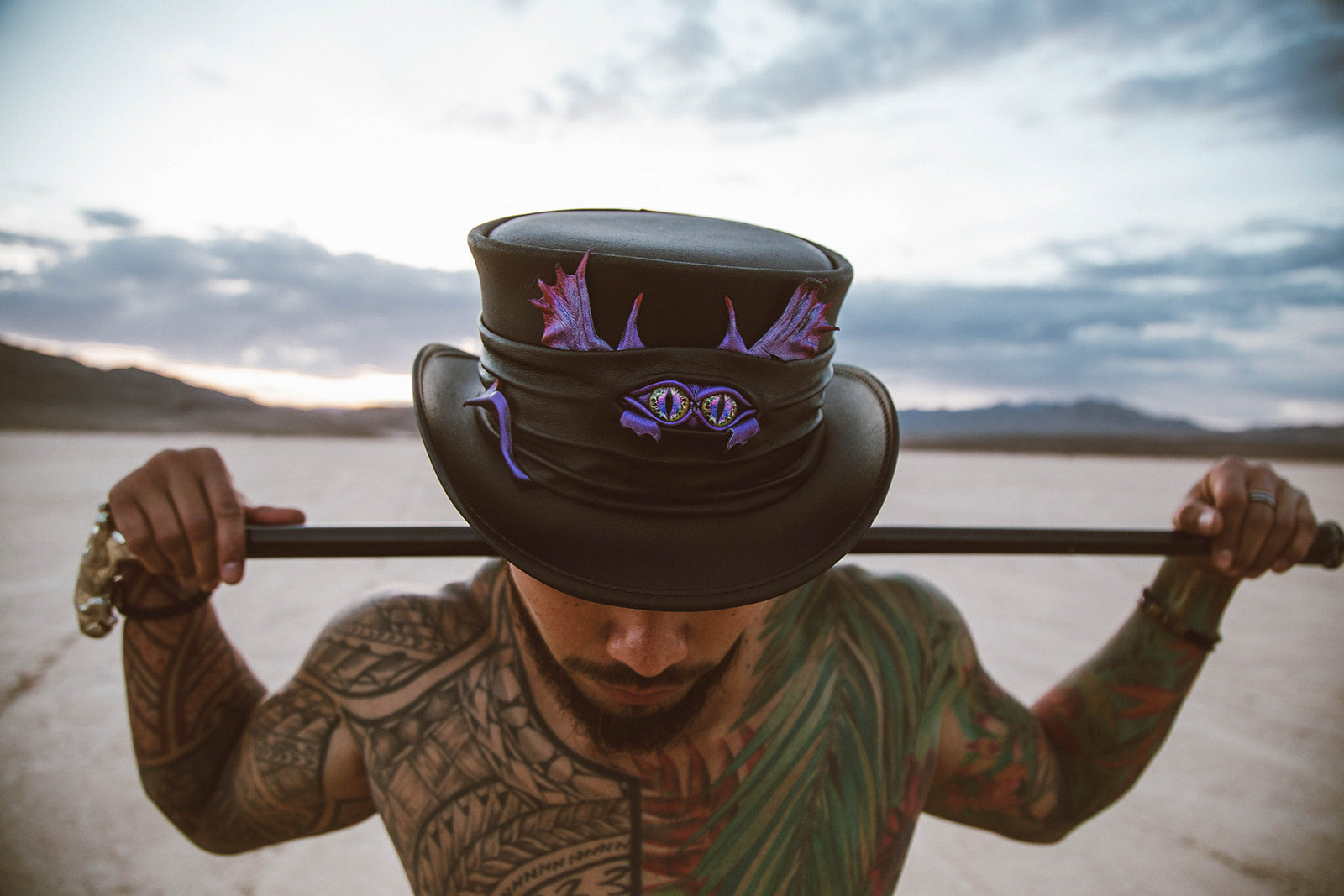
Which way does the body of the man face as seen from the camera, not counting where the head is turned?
toward the camera
